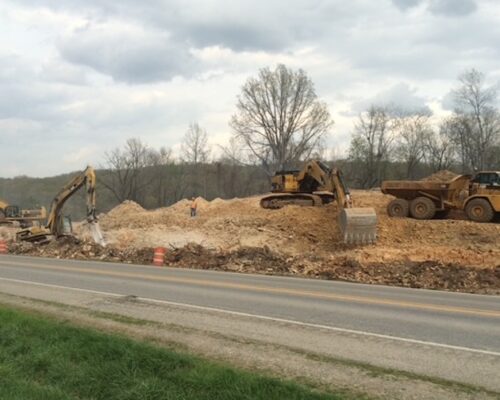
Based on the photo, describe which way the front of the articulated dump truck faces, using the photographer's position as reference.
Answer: facing to the right of the viewer

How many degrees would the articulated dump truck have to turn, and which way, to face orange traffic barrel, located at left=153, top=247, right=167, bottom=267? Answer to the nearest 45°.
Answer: approximately 135° to its right

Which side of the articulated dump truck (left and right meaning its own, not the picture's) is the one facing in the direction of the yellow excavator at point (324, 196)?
back

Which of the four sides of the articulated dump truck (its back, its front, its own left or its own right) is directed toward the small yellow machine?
back

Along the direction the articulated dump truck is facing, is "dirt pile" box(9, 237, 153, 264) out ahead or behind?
behind

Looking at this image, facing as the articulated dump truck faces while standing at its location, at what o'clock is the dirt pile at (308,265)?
The dirt pile is roughly at 4 o'clock from the articulated dump truck.

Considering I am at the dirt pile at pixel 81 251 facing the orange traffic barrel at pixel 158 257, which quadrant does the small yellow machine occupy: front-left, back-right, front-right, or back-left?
back-left

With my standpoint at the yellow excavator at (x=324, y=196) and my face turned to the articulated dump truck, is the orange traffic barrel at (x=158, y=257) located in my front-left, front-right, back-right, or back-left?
back-right
